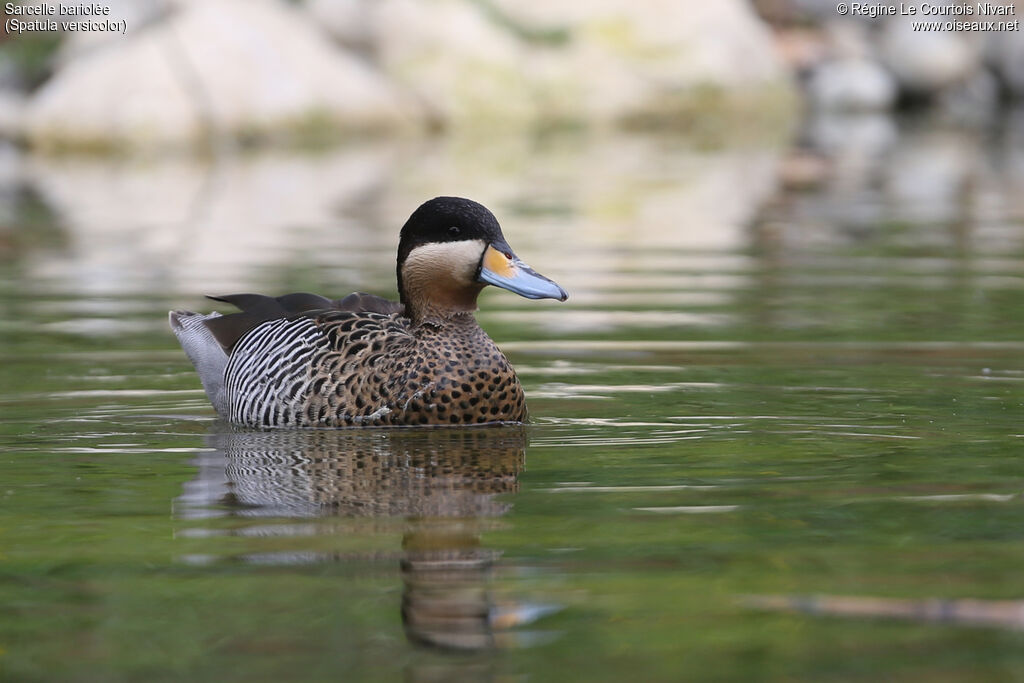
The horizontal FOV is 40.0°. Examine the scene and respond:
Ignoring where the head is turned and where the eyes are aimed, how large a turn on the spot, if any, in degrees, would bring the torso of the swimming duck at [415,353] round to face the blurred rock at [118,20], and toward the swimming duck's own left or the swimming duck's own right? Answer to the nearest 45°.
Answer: approximately 90° to the swimming duck's own left

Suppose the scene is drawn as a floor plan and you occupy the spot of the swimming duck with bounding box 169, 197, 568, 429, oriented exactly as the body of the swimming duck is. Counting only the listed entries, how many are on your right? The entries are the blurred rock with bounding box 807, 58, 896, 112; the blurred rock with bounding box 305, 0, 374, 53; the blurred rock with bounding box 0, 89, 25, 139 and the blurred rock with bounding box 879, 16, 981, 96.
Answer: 0

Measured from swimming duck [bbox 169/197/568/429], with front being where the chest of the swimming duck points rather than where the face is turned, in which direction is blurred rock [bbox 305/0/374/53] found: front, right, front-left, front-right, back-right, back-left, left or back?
left

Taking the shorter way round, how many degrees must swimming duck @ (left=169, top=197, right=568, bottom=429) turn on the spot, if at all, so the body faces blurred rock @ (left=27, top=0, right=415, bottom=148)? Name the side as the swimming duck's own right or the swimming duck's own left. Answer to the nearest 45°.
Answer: approximately 90° to the swimming duck's own left

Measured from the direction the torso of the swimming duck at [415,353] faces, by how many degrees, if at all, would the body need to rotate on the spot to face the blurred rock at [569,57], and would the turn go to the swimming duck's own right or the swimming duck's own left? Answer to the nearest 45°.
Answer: approximately 90° to the swimming duck's own left

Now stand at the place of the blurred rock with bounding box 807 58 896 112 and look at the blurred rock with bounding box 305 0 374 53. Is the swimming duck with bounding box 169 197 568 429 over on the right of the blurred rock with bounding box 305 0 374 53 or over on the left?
left

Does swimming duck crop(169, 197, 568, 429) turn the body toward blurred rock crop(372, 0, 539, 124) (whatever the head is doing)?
no

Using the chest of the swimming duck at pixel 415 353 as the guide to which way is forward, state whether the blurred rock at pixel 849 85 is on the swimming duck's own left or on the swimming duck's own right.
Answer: on the swimming duck's own left

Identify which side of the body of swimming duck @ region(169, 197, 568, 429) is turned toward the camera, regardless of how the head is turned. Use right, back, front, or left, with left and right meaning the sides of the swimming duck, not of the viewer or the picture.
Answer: right
